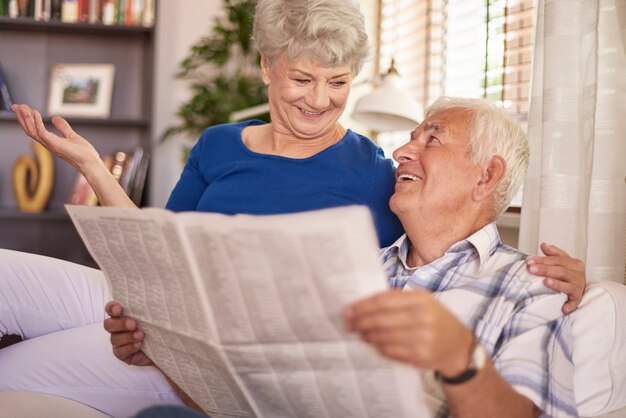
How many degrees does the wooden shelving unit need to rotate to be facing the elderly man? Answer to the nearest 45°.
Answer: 0° — it already faces them

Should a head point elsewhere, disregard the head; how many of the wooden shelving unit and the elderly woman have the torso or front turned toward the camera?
2

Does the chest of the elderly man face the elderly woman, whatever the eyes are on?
no

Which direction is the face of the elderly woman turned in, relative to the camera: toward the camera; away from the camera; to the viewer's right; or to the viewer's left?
toward the camera

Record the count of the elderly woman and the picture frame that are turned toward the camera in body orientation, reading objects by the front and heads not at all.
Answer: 2

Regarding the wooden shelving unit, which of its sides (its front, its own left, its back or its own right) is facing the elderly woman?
front

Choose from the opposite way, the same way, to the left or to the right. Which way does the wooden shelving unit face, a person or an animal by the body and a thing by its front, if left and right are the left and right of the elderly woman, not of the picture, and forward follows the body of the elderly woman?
the same way

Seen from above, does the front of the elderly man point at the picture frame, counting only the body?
no

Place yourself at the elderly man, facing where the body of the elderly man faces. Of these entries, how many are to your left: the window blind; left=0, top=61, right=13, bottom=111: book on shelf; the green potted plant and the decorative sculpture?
0

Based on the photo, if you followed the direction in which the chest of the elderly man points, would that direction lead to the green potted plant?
no

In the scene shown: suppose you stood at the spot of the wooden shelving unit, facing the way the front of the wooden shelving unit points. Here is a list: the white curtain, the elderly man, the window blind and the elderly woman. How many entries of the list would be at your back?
0

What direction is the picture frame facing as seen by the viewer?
toward the camera

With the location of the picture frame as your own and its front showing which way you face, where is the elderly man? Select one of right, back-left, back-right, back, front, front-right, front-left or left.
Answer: front
